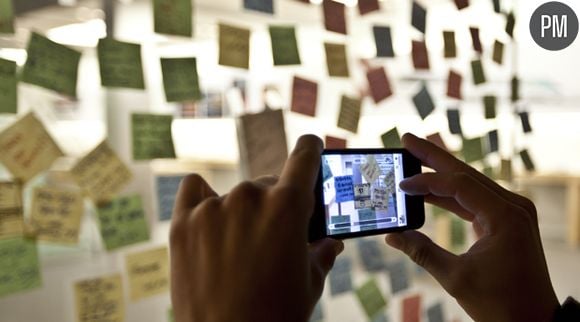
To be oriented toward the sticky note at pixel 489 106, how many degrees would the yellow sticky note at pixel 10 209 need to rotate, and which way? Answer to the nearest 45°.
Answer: approximately 90° to its left

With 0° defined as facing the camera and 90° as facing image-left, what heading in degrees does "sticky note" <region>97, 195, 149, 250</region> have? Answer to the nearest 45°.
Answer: approximately 0°

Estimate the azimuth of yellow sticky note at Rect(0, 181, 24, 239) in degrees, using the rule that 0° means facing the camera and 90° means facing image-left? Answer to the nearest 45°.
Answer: approximately 0°
